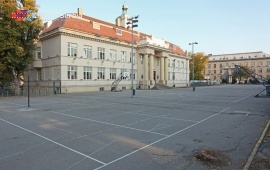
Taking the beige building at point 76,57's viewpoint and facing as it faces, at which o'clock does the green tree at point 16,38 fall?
The green tree is roughly at 3 o'clock from the beige building.

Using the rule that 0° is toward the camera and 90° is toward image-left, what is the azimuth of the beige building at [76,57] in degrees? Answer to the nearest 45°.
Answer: approximately 315°
